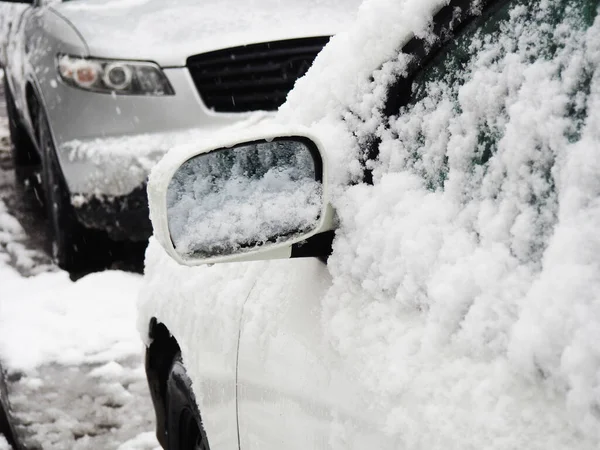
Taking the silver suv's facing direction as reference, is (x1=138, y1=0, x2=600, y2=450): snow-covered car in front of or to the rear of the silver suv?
in front

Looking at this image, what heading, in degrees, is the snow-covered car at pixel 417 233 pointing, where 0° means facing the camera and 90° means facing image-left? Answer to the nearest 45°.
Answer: approximately 135°
